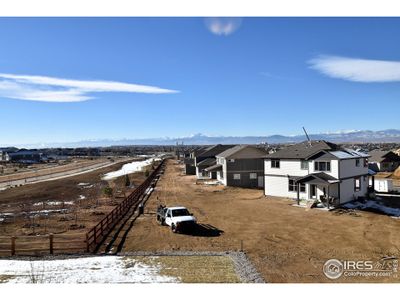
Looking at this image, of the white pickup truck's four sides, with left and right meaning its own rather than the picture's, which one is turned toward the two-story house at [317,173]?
left

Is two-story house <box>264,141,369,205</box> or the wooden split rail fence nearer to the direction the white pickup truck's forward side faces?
the two-story house

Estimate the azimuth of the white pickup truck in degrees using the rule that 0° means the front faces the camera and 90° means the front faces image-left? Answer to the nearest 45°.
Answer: approximately 315°

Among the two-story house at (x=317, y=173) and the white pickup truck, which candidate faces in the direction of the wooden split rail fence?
the two-story house

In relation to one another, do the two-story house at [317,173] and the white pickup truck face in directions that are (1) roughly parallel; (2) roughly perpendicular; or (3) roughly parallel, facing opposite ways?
roughly perpendicular
